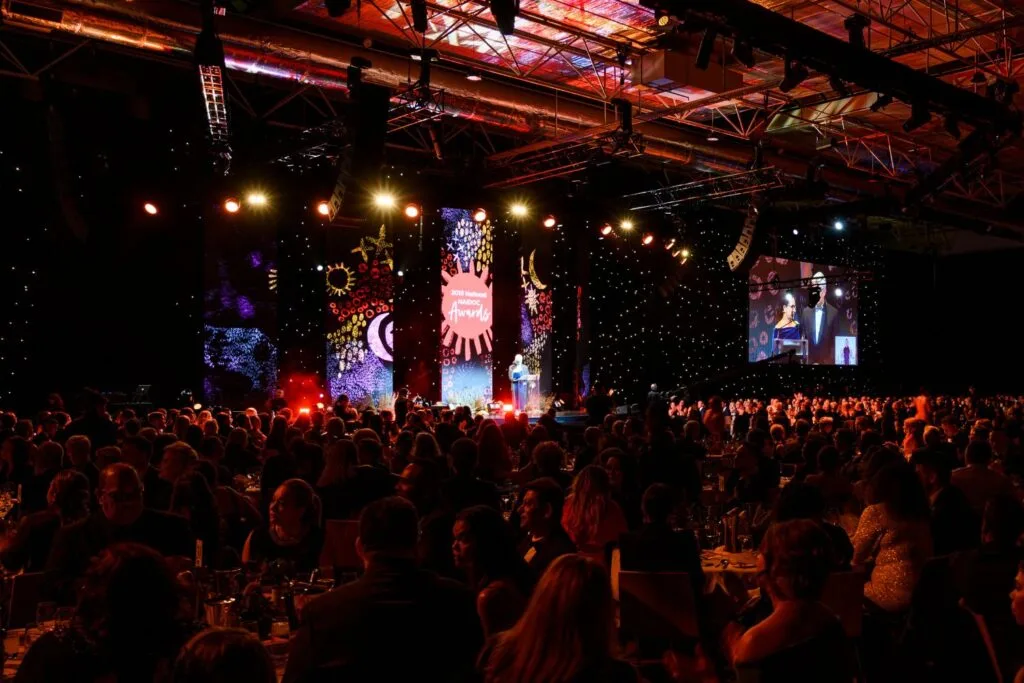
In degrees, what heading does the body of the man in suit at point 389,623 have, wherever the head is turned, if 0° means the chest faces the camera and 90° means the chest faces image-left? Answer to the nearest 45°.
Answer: approximately 180°

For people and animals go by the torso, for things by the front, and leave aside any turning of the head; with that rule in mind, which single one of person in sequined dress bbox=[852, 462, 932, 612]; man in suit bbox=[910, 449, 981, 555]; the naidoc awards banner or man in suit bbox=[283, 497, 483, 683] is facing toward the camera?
the naidoc awards banner

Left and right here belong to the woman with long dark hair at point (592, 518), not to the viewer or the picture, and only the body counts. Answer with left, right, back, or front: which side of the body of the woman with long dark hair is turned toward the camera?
back

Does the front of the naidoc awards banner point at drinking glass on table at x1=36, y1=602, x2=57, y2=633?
yes

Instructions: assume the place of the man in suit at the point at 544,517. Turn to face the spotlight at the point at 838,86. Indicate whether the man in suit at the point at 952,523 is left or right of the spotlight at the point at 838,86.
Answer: right

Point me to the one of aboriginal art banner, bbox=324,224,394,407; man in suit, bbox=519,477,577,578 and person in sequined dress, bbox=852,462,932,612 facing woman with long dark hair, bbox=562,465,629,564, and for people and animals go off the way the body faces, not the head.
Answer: the aboriginal art banner

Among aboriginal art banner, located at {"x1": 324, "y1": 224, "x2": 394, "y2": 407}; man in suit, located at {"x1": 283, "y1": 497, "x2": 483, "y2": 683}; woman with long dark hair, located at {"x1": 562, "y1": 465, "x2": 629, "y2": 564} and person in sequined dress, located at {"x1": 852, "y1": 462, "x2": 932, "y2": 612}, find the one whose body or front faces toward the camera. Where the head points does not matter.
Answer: the aboriginal art banner

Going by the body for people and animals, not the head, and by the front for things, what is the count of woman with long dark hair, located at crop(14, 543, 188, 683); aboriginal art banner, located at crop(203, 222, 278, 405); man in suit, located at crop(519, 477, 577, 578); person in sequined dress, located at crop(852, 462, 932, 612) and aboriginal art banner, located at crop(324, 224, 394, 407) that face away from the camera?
2

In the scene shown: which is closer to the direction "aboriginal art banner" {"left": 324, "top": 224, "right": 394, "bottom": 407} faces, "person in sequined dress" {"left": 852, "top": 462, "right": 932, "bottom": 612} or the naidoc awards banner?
the person in sequined dress
